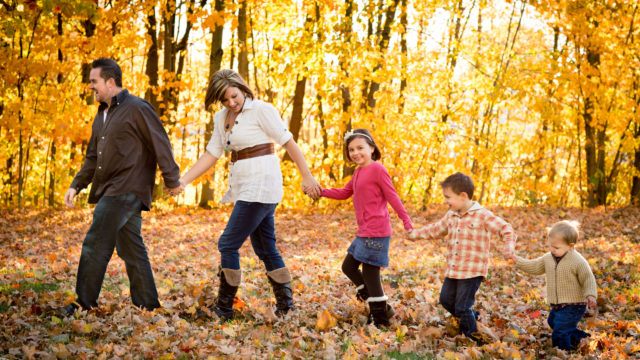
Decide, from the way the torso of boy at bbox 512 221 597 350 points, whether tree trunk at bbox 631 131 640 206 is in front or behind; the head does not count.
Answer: behind

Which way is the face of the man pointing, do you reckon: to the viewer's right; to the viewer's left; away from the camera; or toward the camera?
to the viewer's left

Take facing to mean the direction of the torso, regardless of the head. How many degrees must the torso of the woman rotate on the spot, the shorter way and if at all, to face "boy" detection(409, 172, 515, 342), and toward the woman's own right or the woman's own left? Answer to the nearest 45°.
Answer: approximately 135° to the woman's own left

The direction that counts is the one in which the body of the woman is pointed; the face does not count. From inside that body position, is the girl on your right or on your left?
on your left

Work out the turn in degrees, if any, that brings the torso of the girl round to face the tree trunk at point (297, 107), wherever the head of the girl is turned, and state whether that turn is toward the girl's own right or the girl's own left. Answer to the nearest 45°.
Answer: approximately 135° to the girl's own right

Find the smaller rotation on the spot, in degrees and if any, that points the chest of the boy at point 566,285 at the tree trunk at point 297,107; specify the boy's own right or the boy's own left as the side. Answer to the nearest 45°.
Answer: approximately 90° to the boy's own right

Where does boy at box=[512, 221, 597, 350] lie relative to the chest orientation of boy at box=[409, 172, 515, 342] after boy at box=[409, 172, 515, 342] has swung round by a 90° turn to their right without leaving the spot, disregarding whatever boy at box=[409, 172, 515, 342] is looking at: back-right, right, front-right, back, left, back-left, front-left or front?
back-right

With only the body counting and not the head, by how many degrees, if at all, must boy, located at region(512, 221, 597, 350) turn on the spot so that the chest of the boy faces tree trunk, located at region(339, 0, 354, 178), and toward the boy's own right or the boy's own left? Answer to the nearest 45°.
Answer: approximately 90° to the boy's own right

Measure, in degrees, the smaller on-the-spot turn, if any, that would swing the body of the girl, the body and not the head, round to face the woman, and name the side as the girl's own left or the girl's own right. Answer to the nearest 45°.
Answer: approximately 45° to the girl's own right

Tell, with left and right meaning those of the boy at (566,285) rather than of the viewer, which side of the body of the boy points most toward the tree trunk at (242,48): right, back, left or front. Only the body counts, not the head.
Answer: right

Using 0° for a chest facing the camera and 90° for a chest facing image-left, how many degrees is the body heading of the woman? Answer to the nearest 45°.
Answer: approximately 45°

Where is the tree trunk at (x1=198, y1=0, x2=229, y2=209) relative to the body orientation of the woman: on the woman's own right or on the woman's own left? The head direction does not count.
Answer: on the woman's own right

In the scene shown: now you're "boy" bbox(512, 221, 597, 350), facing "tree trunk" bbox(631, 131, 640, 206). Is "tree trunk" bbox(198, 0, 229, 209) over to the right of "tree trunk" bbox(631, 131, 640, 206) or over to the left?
left

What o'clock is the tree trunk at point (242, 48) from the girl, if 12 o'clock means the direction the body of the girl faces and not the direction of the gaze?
The tree trunk is roughly at 4 o'clock from the girl.
